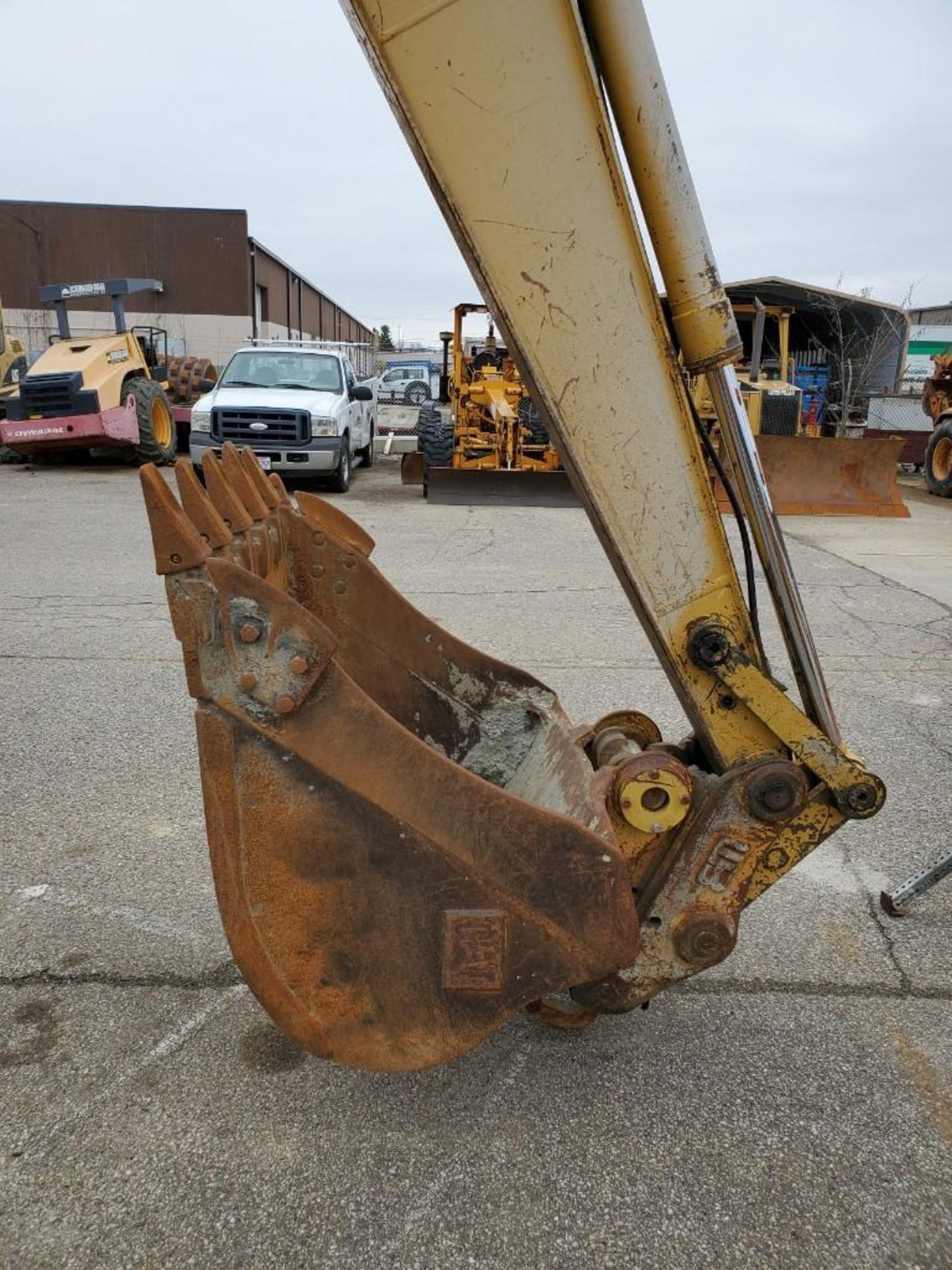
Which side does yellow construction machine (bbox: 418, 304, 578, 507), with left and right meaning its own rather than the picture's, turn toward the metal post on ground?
front

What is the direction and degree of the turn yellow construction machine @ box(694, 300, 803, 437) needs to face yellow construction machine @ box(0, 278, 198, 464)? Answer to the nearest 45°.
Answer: approximately 90° to its right

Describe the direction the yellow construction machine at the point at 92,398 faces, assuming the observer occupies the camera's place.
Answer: facing away from the viewer and to the right of the viewer

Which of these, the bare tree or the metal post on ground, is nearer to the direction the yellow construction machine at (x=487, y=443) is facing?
the metal post on ground

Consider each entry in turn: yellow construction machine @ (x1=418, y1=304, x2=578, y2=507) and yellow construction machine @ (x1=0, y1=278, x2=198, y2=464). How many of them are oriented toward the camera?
1

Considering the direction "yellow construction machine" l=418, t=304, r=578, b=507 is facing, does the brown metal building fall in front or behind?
behind

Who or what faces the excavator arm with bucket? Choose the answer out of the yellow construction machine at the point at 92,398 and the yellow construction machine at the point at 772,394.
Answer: the yellow construction machine at the point at 772,394

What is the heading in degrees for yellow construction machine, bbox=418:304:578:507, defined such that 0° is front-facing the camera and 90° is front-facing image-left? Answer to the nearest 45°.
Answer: approximately 0°

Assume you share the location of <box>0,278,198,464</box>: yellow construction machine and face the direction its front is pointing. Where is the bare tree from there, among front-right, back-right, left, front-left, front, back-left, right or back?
front-right

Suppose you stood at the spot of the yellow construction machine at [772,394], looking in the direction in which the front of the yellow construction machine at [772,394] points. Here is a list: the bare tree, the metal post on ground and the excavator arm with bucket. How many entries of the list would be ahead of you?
2

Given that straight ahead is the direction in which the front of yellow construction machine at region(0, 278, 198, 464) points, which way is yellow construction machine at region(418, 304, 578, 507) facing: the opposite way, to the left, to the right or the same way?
the opposite way
